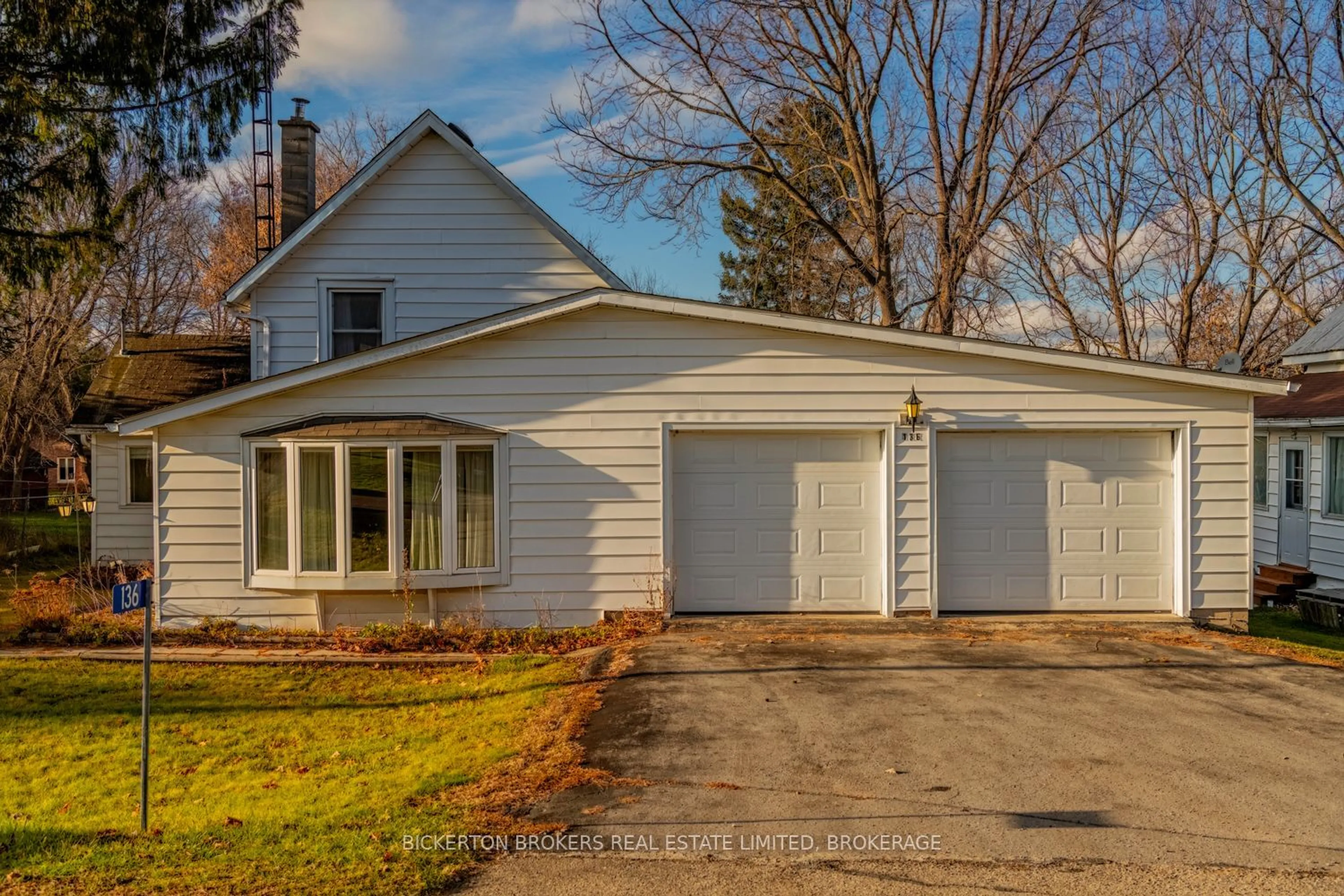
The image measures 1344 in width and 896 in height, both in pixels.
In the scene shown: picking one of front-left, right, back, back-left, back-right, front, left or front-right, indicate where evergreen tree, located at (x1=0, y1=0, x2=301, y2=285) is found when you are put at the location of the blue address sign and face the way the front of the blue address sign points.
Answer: back-right

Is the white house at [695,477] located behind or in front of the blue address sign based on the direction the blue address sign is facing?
behind

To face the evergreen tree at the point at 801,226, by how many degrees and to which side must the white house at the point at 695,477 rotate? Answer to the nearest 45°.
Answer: approximately 180°

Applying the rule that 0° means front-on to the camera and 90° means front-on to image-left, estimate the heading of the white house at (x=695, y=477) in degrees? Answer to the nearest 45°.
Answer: approximately 0°

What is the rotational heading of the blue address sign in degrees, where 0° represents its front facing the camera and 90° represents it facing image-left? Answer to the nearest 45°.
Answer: approximately 45°

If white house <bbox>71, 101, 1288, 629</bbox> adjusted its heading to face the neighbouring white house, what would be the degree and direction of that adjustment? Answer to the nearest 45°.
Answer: approximately 135° to its left

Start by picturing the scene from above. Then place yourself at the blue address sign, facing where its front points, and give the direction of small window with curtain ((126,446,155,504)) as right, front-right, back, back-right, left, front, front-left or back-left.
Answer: back-right
